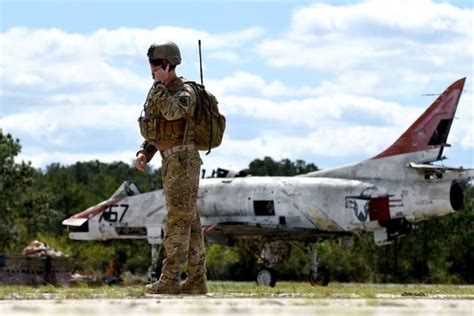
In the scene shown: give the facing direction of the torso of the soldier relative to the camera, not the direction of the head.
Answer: to the viewer's left

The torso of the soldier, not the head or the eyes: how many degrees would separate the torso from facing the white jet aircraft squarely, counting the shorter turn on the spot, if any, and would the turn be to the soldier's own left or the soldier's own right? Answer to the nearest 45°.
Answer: approximately 90° to the soldier's own right
